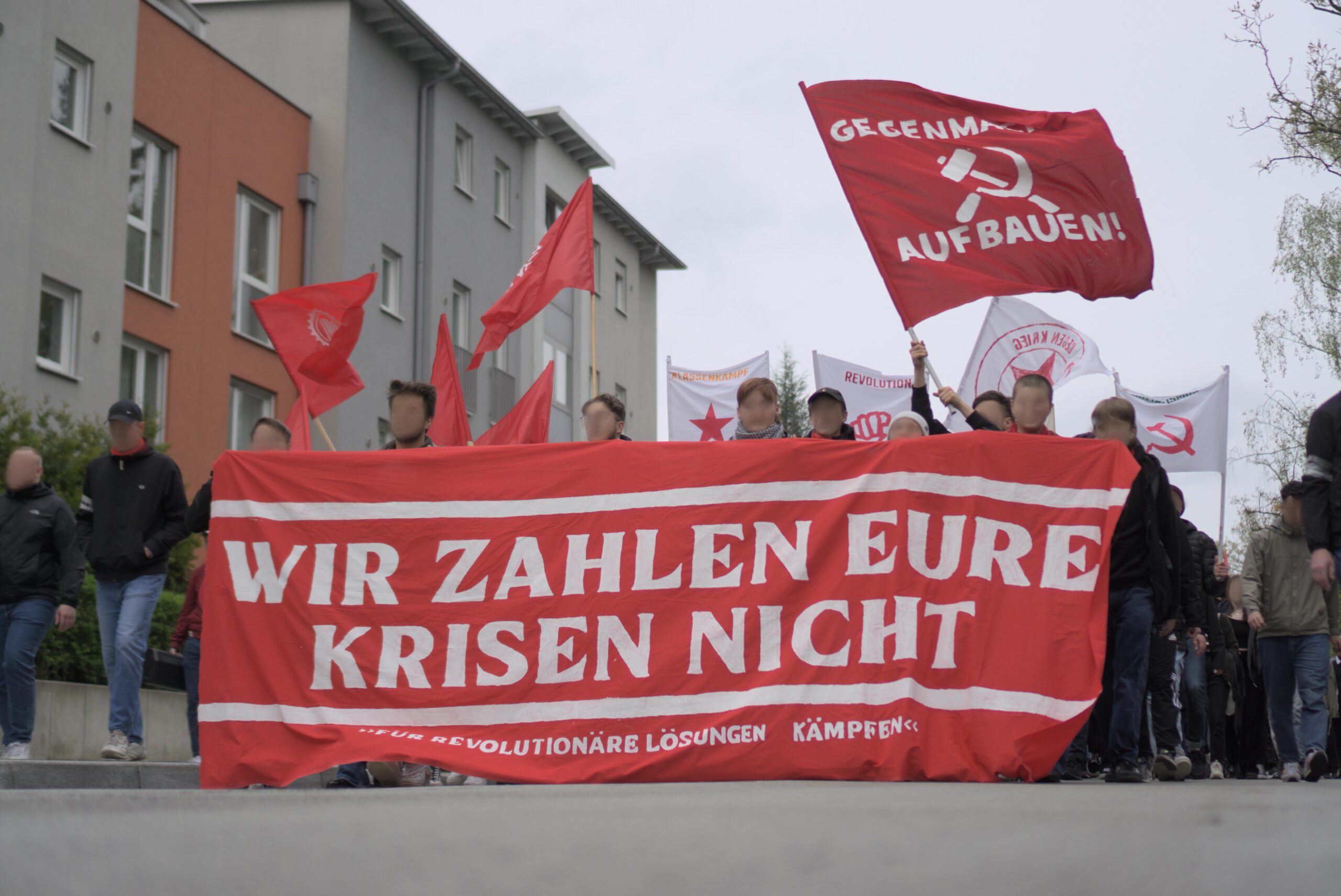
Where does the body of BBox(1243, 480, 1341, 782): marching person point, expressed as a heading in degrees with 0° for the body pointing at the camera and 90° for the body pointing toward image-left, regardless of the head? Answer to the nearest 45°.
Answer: approximately 0°

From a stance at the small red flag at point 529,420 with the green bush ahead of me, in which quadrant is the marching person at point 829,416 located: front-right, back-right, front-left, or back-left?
back-left

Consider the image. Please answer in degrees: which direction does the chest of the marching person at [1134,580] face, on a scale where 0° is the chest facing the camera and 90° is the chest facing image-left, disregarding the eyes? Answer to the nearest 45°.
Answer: approximately 45°

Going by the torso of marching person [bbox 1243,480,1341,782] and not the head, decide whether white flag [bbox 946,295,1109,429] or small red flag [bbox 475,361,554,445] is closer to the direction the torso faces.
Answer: the small red flag

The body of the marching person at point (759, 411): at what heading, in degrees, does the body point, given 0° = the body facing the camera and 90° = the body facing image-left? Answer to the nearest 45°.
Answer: approximately 0°

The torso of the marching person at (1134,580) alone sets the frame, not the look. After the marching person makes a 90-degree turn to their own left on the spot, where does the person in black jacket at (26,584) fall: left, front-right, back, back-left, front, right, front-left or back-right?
back-right
